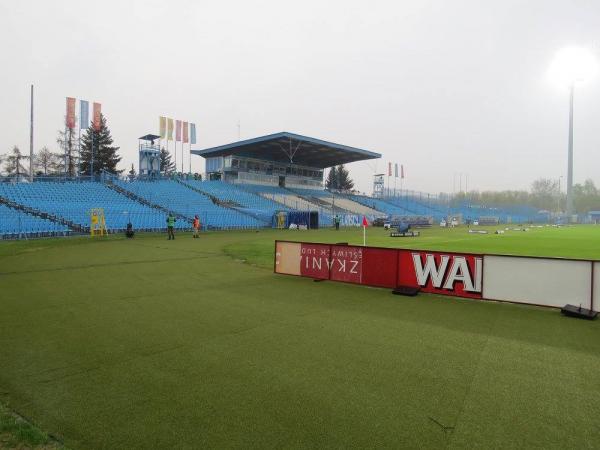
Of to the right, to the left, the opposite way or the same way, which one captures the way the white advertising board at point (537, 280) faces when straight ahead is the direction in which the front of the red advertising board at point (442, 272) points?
the same way

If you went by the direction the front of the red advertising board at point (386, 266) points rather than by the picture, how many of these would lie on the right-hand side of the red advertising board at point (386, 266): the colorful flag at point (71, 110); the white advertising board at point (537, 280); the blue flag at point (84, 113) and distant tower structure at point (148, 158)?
3

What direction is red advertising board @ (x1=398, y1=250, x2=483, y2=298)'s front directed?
toward the camera

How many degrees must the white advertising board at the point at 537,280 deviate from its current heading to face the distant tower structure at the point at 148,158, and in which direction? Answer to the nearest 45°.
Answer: approximately 135° to its right

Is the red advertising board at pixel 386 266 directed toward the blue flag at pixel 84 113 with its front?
no

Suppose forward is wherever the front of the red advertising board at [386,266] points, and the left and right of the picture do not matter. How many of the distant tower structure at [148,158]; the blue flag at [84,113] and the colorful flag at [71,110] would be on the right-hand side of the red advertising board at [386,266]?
3

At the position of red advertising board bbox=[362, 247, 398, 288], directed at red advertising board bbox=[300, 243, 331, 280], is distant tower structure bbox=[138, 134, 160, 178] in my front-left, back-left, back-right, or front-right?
front-right

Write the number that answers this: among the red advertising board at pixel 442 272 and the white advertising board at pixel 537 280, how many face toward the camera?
2

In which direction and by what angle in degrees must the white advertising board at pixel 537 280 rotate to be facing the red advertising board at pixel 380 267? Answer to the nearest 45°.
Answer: approximately 90° to its right

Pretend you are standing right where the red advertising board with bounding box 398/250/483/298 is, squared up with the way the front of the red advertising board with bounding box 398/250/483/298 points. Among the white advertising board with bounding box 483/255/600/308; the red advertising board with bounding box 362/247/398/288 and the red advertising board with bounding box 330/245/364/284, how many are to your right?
2

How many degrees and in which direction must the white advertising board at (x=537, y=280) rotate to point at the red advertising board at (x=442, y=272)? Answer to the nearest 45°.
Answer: approximately 90° to its right

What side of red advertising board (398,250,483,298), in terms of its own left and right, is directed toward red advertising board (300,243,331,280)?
right

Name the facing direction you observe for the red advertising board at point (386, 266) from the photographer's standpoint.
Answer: facing the viewer and to the left of the viewer

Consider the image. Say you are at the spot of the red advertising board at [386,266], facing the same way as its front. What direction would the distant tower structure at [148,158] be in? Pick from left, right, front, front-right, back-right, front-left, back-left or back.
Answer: right

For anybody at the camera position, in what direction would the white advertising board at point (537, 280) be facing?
facing the viewer

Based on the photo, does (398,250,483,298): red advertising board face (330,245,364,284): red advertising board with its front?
no

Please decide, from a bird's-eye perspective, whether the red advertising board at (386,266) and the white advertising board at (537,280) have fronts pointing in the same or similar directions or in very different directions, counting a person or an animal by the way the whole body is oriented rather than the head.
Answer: same or similar directions

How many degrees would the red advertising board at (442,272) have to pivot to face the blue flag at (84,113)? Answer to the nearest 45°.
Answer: approximately 135° to its right
